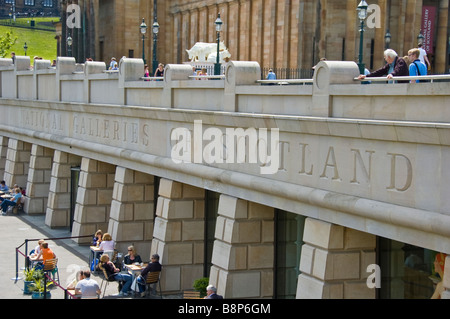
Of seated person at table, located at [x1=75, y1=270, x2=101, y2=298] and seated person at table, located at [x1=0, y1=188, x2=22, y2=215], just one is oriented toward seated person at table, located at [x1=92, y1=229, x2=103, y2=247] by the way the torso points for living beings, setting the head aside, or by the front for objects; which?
seated person at table, located at [x1=75, y1=270, x2=101, y2=298]

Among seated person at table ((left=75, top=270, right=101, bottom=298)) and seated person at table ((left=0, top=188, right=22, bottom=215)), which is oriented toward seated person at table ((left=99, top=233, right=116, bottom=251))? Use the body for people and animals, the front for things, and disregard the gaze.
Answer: seated person at table ((left=75, top=270, right=101, bottom=298))

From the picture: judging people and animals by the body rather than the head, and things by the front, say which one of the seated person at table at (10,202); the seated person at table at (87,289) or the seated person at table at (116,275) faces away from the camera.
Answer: the seated person at table at (87,289)

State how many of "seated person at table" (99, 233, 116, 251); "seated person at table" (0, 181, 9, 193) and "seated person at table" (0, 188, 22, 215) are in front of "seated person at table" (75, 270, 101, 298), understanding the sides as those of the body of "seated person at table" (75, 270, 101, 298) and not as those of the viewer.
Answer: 3

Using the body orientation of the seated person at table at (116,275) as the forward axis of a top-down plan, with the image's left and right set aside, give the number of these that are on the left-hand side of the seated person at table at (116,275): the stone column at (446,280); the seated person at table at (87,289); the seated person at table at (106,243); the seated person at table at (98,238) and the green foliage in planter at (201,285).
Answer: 2

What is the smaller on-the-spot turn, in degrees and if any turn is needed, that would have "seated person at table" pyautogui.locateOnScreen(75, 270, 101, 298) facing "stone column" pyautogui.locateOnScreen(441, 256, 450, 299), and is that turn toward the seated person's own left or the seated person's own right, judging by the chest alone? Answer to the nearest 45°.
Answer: approximately 135° to the seated person's own right

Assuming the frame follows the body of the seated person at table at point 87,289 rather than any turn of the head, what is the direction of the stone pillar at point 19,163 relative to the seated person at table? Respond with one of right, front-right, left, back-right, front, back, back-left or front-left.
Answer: front

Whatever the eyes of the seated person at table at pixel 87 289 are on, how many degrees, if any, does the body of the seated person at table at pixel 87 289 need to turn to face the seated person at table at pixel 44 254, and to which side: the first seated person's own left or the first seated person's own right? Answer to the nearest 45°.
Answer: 0° — they already face them

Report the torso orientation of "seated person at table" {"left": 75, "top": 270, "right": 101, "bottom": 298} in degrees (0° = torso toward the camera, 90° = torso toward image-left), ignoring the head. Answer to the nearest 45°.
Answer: approximately 180°
